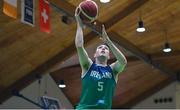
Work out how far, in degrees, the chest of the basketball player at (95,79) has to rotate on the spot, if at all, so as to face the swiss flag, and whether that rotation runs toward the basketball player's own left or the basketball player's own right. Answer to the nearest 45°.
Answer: approximately 180°

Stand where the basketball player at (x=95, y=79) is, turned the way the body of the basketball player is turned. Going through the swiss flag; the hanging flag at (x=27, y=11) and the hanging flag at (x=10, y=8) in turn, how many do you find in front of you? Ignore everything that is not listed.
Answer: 0

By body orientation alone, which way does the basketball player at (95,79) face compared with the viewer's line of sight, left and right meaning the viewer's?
facing the viewer

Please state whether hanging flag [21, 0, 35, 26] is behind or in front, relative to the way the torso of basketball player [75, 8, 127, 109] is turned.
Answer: behind

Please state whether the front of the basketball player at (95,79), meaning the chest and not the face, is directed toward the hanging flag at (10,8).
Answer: no

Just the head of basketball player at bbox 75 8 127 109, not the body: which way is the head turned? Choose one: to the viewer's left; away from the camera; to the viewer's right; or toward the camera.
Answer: toward the camera
